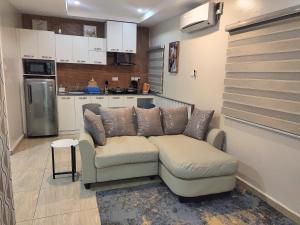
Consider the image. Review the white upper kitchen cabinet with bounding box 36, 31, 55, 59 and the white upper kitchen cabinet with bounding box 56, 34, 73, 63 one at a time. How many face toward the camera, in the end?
2

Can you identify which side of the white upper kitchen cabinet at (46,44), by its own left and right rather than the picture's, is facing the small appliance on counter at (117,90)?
left

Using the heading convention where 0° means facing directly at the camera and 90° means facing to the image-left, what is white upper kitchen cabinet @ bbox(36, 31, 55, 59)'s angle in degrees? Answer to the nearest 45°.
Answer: approximately 0°

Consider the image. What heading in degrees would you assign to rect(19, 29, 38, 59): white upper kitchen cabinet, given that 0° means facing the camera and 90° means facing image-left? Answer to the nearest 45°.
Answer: approximately 0°

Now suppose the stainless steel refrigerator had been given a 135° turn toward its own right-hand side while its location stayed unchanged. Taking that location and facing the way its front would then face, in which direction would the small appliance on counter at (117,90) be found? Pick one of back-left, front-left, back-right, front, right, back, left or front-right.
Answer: back-right

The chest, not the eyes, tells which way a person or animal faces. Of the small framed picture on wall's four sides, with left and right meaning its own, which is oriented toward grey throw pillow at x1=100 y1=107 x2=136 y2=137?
front

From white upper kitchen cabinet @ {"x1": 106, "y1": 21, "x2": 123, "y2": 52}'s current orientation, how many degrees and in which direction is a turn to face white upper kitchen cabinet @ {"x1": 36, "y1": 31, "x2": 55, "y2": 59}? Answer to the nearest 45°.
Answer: approximately 90° to its right

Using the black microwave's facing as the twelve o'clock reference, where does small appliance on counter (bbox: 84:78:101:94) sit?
The small appliance on counter is roughly at 9 o'clock from the black microwave.

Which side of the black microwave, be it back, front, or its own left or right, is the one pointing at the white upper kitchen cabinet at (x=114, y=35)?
left

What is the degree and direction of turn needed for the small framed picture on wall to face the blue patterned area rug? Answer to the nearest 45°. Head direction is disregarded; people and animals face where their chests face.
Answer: approximately 45° to its left

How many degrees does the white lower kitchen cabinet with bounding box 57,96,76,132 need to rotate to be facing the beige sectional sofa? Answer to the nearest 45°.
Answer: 0° — it already faces it

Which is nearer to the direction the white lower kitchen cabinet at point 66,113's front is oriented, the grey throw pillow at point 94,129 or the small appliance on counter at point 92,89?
the grey throw pillow

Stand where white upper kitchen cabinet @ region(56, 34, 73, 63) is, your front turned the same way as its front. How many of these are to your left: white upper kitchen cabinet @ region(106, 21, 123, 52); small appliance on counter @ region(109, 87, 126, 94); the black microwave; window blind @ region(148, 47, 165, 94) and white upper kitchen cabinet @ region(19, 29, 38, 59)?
3

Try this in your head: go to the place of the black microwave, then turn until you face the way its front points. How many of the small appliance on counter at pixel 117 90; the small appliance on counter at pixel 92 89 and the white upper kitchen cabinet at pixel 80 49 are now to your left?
3
